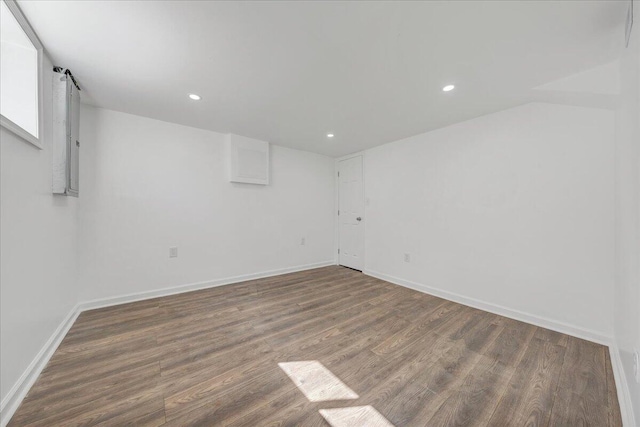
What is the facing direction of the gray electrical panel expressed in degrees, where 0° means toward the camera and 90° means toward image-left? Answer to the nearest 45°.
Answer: approximately 270°

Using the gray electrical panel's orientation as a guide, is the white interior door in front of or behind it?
in front
